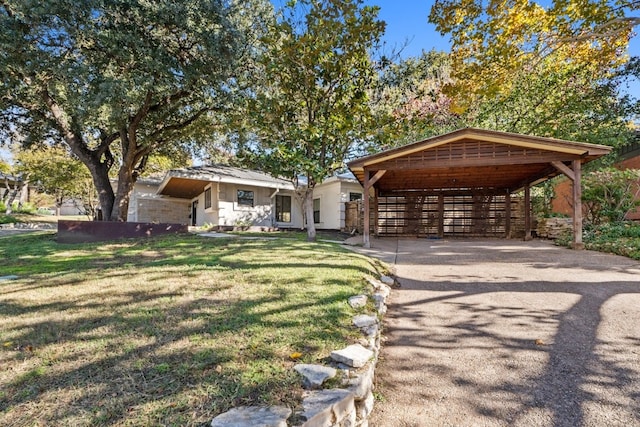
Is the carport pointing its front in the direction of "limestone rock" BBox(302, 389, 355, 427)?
yes

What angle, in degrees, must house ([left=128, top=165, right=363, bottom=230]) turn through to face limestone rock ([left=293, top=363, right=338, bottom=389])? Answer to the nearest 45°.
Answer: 0° — it already faces it

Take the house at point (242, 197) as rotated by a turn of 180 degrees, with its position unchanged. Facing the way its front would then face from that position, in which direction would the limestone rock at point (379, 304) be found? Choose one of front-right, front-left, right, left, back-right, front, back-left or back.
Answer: back

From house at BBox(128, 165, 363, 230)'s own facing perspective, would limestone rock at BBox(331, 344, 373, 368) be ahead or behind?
ahead

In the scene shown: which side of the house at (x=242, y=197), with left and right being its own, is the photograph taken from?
front

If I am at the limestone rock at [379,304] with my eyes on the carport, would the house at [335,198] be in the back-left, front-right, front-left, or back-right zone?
front-left

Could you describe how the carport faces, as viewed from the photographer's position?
facing the viewer

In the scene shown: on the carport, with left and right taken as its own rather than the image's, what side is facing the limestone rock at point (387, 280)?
front

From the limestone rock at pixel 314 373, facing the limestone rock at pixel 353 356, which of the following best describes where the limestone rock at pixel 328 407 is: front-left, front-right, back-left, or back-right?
back-right

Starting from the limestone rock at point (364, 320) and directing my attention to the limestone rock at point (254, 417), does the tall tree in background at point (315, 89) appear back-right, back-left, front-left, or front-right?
back-right

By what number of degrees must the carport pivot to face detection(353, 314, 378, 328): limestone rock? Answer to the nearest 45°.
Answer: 0° — it already faces it

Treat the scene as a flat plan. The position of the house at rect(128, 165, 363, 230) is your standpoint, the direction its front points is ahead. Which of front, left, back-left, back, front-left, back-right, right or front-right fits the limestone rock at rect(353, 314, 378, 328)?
front

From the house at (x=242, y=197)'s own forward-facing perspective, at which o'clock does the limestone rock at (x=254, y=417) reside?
The limestone rock is roughly at 12 o'clock from the house.

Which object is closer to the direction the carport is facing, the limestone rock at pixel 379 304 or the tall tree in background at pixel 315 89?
the limestone rock

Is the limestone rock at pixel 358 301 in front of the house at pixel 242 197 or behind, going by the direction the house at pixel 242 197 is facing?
in front

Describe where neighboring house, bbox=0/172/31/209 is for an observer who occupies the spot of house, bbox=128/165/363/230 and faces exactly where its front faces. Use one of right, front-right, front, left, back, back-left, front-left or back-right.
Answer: back-right

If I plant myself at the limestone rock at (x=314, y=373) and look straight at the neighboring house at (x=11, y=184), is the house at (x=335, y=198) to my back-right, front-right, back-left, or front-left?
front-right
